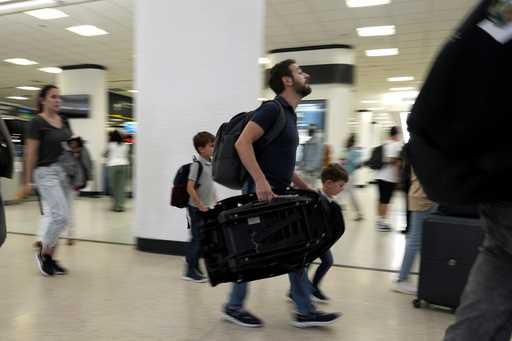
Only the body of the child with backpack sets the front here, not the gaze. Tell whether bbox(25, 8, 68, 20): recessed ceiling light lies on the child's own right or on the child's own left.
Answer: on the child's own left

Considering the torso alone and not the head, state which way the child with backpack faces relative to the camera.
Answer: to the viewer's right

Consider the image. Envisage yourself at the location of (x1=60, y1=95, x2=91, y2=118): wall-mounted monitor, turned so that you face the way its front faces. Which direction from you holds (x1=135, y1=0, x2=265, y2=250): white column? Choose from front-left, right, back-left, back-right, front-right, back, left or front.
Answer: front

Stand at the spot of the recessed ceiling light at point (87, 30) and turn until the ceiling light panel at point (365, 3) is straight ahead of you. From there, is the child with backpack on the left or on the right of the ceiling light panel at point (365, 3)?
right

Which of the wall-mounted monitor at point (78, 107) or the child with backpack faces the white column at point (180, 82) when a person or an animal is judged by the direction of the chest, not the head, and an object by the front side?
the wall-mounted monitor

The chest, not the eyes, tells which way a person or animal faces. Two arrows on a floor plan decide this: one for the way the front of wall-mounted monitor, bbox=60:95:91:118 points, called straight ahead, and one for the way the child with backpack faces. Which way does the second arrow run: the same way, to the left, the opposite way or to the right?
to the left

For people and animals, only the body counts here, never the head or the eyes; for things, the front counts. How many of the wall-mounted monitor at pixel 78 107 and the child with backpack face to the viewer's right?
1

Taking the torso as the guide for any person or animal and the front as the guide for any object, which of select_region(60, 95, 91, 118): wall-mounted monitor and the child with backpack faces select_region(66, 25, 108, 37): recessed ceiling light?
the wall-mounted monitor

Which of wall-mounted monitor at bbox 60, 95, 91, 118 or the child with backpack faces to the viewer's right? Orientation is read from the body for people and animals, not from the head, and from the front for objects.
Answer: the child with backpack

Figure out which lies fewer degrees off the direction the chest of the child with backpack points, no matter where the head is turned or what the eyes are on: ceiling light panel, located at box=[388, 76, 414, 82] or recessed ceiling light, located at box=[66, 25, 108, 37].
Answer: the ceiling light panel

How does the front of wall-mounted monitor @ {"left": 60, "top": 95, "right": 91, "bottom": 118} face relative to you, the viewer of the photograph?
facing the viewer

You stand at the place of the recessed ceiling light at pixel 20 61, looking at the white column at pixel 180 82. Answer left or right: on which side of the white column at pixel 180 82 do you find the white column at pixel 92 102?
left
